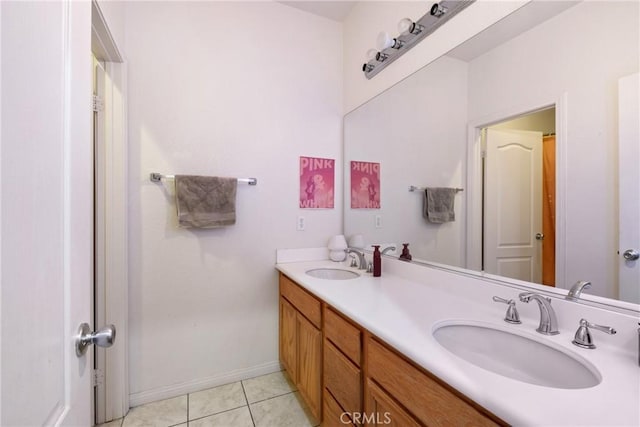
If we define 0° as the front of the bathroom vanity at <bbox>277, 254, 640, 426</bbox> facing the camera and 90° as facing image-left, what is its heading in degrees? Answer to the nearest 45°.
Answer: approximately 45°

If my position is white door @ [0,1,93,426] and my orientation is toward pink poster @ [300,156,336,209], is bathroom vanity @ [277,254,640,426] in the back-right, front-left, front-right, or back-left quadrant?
front-right

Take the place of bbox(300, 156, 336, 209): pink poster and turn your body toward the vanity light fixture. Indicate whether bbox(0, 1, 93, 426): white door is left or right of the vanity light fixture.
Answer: right

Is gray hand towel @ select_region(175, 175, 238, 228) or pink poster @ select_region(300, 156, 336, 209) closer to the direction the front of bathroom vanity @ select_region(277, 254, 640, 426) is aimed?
the gray hand towel

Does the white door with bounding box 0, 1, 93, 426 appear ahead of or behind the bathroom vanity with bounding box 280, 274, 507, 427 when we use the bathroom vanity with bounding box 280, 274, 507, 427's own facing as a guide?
ahead

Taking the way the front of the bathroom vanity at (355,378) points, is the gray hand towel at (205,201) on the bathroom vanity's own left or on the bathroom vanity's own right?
on the bathroom vanity's own right

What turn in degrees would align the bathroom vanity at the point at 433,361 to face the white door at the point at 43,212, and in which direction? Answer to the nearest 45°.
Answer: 0° — it already faces it

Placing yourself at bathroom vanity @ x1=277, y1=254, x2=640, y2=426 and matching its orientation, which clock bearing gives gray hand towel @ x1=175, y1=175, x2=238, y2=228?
The gray hand towel is roughly at 2 o'clock from the bathroom vanity.

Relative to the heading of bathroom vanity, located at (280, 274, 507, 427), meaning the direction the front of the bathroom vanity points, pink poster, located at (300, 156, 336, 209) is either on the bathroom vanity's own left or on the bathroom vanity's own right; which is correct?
on the bathroom vanity's own right
